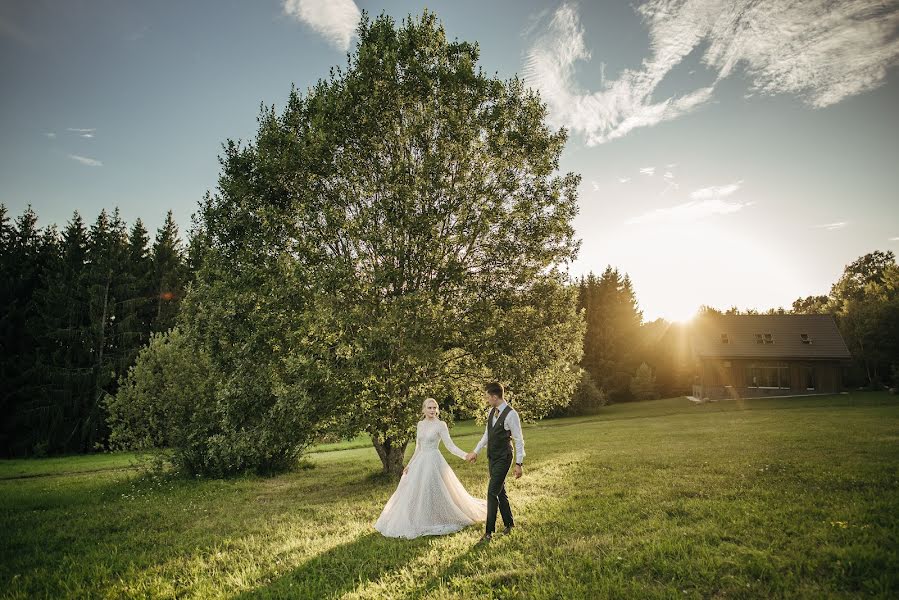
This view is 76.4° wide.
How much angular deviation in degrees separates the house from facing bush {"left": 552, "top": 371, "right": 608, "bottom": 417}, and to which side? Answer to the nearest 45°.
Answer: approximately 45° to its right

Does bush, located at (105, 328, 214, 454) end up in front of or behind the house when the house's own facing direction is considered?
in front

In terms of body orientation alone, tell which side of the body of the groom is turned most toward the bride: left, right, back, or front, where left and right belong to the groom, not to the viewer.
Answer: right

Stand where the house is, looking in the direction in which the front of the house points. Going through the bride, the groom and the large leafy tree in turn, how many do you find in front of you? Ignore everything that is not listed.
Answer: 3
